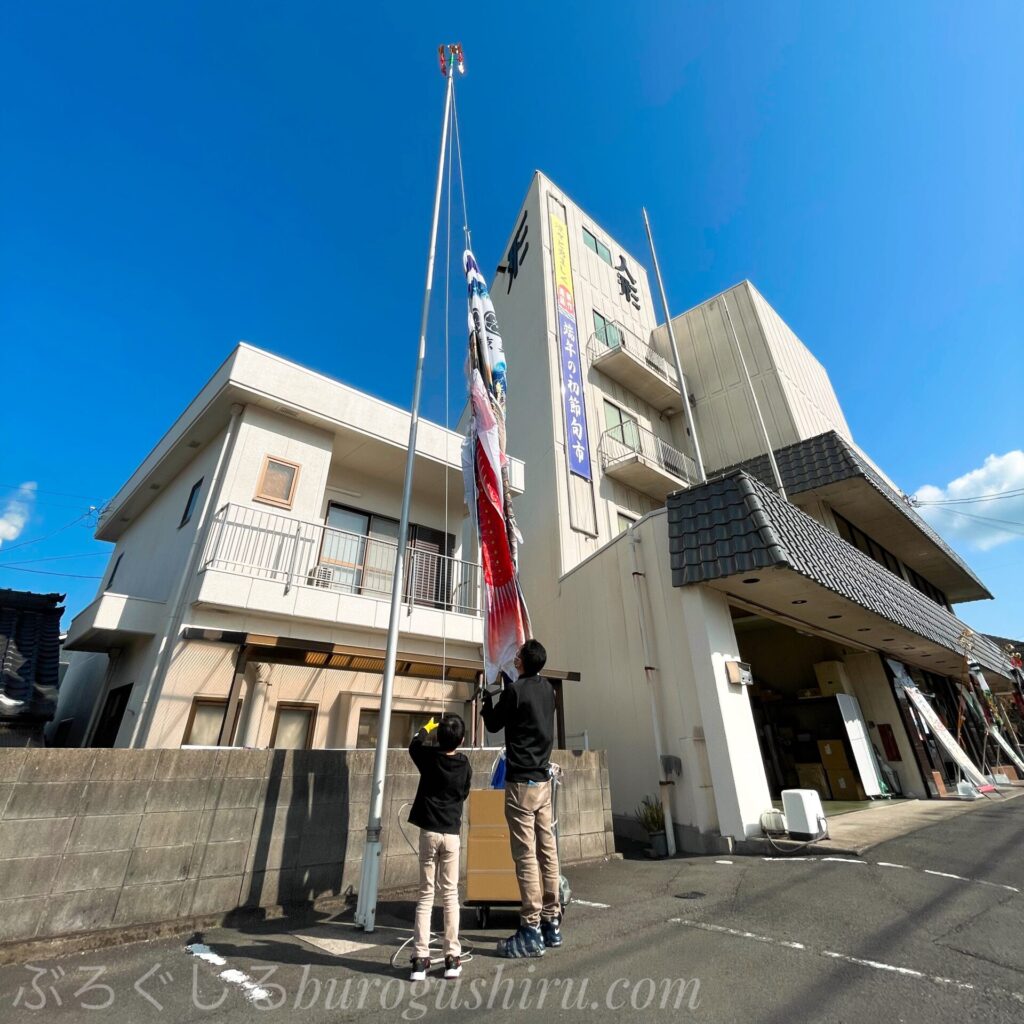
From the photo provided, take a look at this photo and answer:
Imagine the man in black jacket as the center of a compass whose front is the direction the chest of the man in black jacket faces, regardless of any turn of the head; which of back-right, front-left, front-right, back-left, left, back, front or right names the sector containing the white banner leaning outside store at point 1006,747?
right

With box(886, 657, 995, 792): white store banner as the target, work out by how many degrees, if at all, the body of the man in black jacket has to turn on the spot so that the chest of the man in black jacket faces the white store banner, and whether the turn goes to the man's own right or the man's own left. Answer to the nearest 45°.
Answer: approximately 90° to the man's own right

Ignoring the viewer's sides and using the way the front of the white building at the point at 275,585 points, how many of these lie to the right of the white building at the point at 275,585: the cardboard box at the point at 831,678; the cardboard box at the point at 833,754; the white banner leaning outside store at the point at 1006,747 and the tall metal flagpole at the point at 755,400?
0

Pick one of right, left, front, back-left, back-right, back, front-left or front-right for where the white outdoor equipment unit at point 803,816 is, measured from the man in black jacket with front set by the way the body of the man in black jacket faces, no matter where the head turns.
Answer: right

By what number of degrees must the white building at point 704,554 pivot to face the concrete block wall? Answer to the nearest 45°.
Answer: approximately 45° to its right

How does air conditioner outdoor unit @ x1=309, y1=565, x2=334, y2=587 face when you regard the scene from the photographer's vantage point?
facing the viewer and to the right of the viewer

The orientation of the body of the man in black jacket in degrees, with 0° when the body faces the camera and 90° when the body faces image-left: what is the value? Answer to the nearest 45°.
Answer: approximately 135°

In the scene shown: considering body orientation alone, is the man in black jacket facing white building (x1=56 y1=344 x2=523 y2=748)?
yes

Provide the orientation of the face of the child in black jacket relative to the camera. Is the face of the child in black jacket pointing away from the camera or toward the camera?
away from the camera

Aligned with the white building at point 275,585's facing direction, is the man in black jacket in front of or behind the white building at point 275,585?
in front

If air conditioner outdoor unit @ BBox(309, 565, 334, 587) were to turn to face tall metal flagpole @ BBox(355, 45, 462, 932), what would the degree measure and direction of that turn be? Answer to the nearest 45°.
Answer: approximately 45° to its right

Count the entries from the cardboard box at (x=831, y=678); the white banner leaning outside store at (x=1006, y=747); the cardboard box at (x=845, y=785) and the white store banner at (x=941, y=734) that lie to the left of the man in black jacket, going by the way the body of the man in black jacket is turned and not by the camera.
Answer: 0

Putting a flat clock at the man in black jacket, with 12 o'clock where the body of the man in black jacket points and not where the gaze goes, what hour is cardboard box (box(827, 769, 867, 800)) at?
The cardboard box is roughly at 3 o'clock from the man in black jacket.

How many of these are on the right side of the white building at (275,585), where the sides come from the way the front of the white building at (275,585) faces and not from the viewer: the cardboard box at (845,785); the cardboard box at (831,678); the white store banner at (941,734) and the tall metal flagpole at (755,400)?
0

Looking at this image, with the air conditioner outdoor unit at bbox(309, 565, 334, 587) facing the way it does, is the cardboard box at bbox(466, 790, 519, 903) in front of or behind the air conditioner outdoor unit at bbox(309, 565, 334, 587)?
in front
